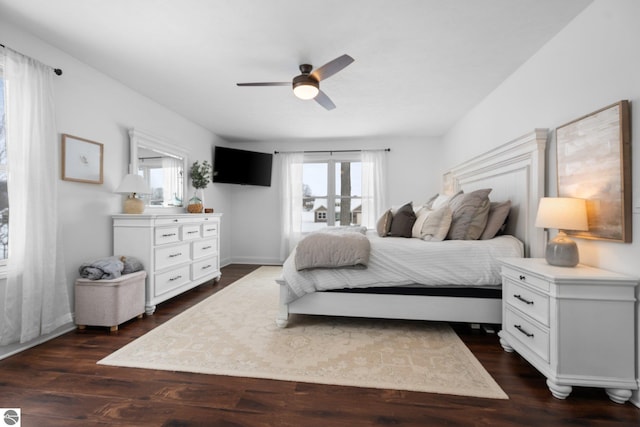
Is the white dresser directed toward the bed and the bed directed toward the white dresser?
yes

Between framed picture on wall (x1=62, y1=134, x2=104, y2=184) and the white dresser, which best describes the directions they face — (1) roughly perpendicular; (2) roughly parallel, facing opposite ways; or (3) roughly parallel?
roughly parallel

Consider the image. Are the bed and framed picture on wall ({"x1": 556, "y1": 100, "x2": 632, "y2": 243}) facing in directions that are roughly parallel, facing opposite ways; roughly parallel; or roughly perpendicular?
roughly parallel

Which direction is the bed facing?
to the viewer's left

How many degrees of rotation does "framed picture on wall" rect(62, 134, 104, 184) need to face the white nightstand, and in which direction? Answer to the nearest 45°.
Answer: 0° — it already faces it

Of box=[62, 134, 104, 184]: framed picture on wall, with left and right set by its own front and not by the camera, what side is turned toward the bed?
front

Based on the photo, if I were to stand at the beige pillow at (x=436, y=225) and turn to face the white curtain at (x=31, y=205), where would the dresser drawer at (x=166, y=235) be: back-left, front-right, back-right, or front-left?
front-right

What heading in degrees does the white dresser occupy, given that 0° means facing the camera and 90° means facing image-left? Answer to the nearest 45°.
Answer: approximately 315°

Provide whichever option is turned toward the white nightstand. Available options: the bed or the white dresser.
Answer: the white dresser

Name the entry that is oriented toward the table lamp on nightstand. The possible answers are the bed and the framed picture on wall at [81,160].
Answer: the framed picture on wall

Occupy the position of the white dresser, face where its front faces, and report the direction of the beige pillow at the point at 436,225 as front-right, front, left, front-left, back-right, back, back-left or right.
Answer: front

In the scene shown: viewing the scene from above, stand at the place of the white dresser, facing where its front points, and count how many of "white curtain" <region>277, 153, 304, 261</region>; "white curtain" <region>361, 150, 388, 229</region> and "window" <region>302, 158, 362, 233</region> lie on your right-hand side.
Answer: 0

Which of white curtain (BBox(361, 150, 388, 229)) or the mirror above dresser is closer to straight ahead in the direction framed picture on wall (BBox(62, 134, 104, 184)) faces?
the white curtain

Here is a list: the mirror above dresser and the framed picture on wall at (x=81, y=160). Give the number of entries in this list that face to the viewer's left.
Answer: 0

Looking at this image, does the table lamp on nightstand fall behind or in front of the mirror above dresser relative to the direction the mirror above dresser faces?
in front

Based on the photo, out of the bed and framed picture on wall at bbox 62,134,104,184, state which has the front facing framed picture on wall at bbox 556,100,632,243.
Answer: framed picture on wall at bbox 62,134,104,184

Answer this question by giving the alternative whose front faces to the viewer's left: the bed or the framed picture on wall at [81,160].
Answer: the bed
